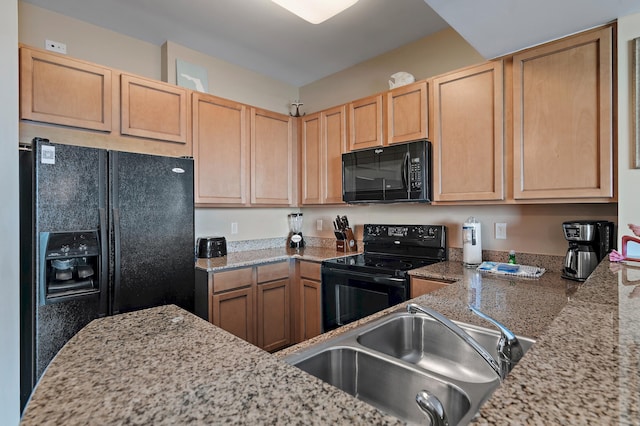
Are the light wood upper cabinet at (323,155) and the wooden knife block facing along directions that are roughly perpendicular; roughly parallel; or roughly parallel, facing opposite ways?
roughly parallel

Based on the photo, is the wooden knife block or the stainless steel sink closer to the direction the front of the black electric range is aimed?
the stainless steel sink

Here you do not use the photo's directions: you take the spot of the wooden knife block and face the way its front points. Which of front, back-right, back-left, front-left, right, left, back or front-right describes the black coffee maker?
left

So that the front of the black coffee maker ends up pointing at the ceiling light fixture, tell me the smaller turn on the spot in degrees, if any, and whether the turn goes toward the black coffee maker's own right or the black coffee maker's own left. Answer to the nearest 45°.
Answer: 0° — it already faces it

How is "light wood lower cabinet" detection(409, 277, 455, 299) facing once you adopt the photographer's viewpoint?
facing the viewer and to the left of the viewer

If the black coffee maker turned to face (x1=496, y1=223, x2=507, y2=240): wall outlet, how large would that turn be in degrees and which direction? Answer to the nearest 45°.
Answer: approximately 90° to its right

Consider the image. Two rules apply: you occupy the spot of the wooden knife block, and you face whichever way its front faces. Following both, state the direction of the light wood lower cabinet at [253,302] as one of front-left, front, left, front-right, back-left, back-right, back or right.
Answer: front

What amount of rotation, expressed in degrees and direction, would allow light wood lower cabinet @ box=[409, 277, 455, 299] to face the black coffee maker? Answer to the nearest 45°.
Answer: approximately 135° to its left
